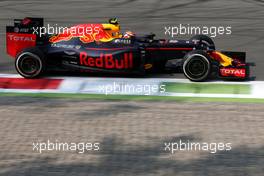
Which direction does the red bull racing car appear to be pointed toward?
to the viewer's right
